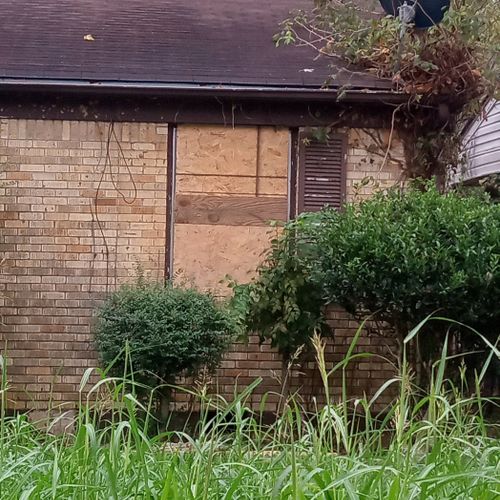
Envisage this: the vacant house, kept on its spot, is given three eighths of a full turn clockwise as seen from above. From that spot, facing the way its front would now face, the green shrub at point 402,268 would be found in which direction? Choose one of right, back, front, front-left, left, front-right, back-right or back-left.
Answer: back

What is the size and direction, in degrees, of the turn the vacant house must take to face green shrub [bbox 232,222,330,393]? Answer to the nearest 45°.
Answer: approximately 45° to its left

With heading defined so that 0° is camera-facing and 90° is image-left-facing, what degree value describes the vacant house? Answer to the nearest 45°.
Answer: approximately 0°
